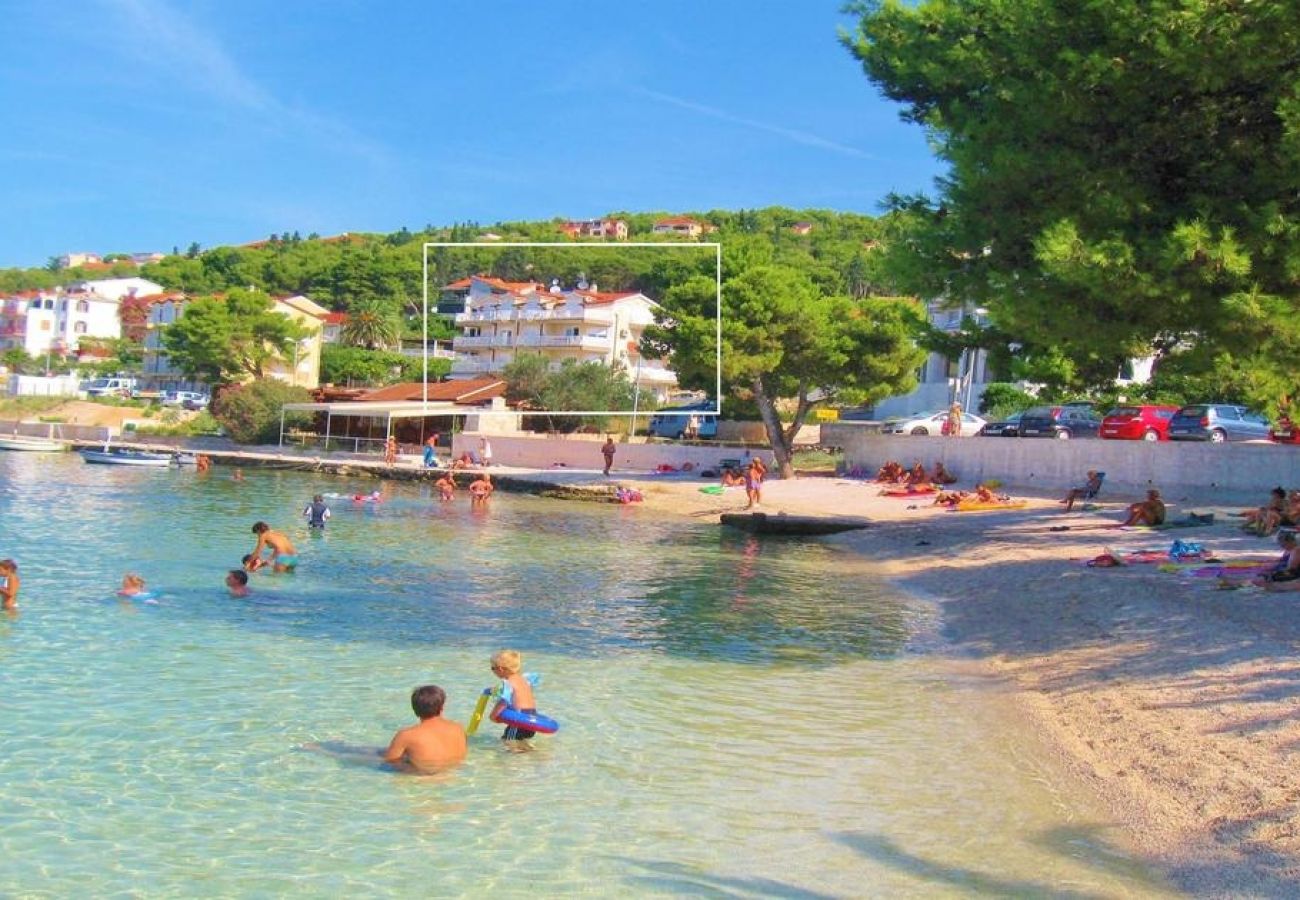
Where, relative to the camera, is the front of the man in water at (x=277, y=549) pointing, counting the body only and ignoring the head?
to the viewer's left

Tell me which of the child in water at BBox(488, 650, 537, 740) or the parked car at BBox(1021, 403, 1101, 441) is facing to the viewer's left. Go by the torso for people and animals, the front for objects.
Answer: the child in water

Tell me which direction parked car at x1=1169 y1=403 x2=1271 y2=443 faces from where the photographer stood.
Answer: facing away from the viewer and to the right of the viewer

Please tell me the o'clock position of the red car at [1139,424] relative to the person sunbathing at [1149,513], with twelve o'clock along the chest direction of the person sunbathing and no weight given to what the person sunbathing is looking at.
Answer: The red car is roughly at 3 o'clock from the person sunbathing.

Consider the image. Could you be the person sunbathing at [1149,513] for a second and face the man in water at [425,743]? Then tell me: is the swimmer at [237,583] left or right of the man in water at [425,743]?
right

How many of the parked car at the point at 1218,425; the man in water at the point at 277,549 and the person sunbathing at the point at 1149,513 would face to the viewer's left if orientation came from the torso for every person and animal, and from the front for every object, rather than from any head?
2

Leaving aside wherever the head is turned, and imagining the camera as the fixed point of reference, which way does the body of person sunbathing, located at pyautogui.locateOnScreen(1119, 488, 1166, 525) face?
to the viewer's left

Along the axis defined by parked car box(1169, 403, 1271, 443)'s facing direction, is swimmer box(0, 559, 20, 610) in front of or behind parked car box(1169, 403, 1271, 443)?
behind

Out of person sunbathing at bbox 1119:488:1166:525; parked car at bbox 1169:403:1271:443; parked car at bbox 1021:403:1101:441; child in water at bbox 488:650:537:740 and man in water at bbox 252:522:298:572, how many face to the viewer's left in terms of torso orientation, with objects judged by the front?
3

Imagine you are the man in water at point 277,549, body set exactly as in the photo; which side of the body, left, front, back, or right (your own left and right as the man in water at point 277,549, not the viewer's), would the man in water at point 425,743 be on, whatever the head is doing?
left

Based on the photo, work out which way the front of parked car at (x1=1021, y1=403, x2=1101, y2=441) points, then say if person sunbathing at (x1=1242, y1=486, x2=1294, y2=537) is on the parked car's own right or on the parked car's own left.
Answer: on the parked car's own right

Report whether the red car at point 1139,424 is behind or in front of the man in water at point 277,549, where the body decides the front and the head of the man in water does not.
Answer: behind

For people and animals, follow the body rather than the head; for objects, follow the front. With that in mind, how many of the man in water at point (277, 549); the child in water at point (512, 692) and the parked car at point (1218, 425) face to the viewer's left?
2
